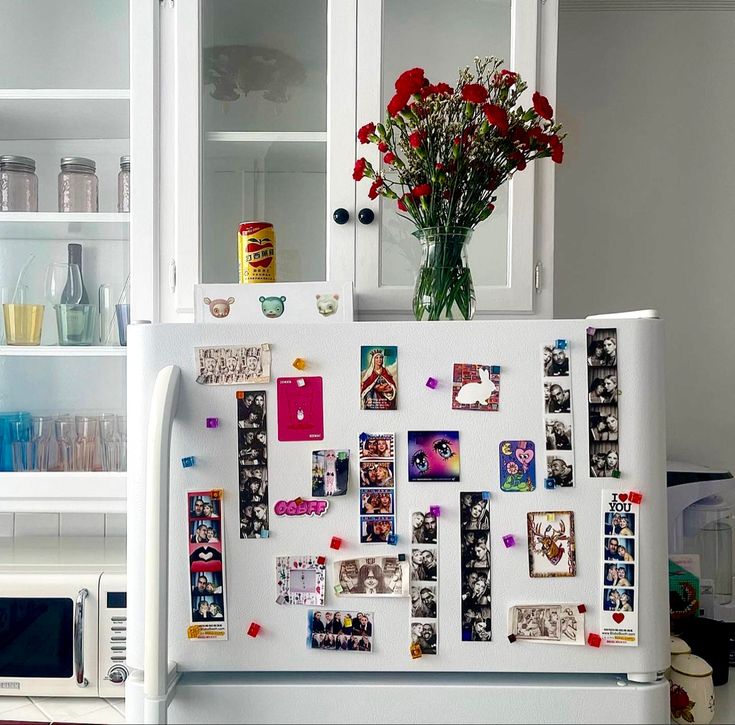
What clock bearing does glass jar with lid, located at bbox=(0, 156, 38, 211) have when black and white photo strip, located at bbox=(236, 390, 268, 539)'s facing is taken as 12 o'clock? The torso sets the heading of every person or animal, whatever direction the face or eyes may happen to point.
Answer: The glass jar with lid is roughly at 5 o'clock from the black and white photo strip.

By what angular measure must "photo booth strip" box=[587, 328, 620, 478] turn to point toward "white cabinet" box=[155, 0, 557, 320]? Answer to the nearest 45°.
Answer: approximately 135° to its right
